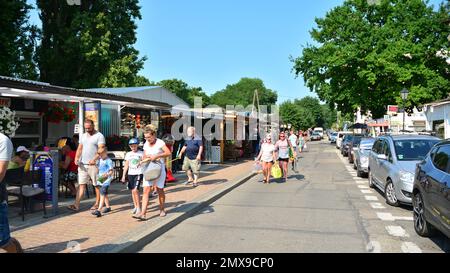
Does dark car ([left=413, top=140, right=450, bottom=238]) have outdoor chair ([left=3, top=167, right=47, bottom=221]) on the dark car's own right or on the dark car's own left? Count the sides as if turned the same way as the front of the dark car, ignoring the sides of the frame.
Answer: on the dark car's own right

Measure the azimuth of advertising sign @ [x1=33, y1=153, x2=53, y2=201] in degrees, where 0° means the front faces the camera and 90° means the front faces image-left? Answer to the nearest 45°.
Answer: approximately 0°

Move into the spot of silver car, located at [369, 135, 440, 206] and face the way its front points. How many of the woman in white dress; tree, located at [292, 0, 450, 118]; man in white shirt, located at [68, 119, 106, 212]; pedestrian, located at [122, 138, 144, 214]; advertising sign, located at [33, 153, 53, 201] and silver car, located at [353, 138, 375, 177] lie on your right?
4

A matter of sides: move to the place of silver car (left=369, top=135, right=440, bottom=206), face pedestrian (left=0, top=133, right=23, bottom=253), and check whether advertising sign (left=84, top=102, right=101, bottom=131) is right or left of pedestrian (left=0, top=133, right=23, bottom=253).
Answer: right

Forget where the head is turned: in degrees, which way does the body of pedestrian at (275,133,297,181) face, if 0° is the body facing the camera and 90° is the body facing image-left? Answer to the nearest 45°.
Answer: approximately 0°

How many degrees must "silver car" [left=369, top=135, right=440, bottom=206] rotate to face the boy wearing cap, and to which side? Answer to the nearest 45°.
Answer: approximately 90° to its right

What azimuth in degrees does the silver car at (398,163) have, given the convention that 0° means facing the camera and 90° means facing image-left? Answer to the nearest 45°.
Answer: approximately 315°

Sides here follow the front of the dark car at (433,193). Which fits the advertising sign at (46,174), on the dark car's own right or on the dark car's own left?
on the dark car's own right

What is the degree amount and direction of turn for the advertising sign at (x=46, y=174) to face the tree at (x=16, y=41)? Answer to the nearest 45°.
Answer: approximately 180°
